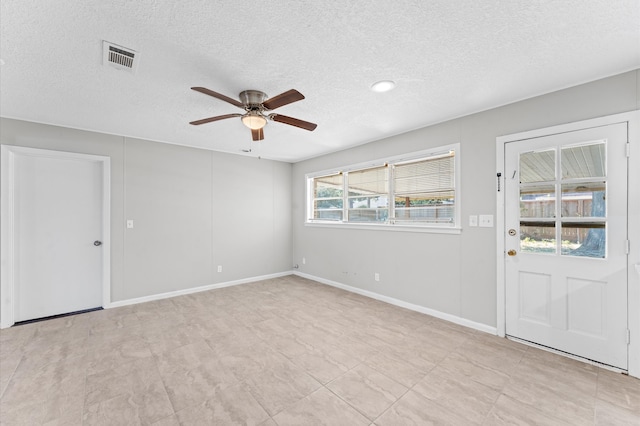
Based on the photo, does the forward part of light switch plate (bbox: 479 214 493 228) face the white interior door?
no

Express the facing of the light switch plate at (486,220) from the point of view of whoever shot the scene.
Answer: facing the viewer

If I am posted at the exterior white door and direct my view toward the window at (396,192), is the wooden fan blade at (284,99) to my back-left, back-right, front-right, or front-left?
front-left

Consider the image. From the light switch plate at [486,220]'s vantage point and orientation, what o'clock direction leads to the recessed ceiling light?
The recessed ceiling light is roughly at 1 o'clock from the light switch plate.

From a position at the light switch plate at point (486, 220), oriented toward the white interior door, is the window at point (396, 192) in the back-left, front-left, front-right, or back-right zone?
front-right

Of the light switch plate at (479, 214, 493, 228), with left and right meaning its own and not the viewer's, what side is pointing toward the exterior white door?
left

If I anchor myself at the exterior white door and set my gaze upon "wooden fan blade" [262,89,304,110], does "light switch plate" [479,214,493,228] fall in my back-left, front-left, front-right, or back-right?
front-right

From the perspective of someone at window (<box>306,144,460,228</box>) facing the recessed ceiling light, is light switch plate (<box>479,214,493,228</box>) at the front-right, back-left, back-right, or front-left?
front-left

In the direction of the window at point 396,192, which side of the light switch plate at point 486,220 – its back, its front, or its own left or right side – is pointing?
right

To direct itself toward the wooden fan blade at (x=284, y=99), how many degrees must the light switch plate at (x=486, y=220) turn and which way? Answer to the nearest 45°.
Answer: approximately 45° to its right

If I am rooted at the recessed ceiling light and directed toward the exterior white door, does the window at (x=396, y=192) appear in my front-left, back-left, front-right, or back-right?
front-left

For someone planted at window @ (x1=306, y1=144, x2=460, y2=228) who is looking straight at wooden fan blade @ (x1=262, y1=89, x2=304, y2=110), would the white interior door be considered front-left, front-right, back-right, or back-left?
front-right
